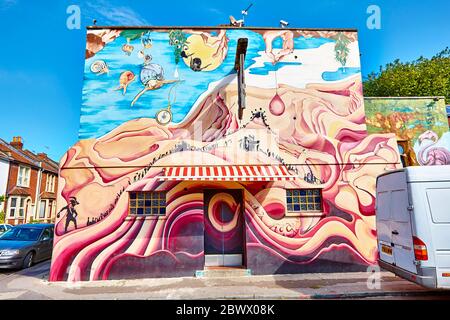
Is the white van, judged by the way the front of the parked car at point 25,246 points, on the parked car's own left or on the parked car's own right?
on the parked car's own left

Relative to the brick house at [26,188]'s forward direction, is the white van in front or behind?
in front

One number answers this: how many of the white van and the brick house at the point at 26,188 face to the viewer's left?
0

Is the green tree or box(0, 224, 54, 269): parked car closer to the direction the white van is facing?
the green tree

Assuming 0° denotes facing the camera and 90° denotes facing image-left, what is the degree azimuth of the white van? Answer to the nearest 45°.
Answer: approximately 225°

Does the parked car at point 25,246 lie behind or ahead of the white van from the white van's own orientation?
behind

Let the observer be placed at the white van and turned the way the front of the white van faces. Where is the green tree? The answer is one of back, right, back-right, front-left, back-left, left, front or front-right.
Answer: front-left

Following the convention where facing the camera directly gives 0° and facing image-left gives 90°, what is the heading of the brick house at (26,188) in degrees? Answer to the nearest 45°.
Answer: approximately 315°

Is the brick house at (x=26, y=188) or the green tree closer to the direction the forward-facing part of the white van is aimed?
the green tree

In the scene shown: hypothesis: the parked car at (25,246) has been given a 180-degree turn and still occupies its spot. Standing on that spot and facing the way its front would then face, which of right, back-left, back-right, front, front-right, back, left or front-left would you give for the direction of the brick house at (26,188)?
front-left
